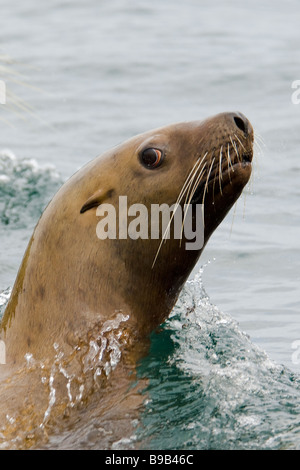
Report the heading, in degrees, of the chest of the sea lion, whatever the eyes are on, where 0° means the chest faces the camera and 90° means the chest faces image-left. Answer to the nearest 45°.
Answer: approximately 270°
